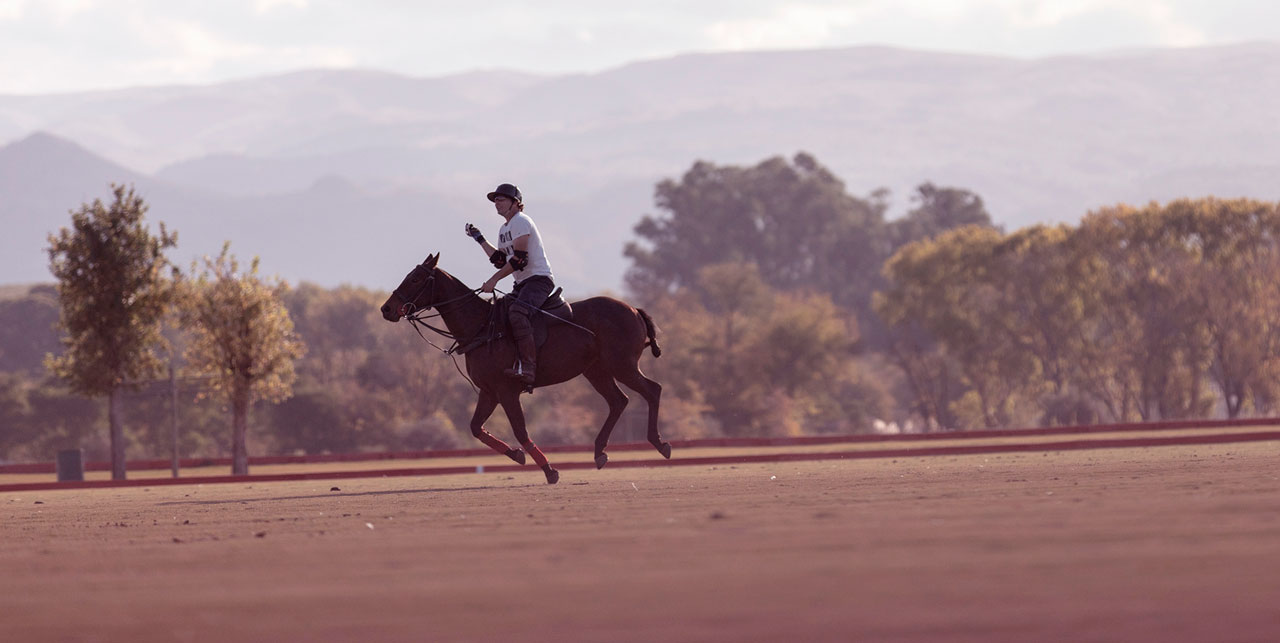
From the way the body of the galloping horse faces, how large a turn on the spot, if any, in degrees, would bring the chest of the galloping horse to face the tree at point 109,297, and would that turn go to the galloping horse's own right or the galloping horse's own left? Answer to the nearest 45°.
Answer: approximately 45° to the galloping horse's own right

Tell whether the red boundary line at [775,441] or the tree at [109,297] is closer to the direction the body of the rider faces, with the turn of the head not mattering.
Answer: the tree

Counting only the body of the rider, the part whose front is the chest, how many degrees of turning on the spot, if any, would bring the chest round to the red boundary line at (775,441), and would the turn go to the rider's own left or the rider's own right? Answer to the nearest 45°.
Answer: approximately 90° to the rider's own right

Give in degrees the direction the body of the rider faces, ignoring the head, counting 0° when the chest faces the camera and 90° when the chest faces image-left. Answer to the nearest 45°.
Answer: approximately 90°

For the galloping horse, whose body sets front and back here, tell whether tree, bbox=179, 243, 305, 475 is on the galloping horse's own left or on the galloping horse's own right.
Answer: on the galloping horse's own right

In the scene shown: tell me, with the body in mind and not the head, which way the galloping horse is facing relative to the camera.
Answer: to the viewer's left

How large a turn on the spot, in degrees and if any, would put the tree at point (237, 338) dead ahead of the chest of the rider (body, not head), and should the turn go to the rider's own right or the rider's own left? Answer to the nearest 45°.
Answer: approximately 90° to the rider's own right

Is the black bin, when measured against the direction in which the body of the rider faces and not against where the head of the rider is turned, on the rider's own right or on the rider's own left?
on the rider's own right
